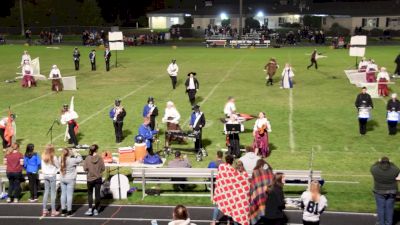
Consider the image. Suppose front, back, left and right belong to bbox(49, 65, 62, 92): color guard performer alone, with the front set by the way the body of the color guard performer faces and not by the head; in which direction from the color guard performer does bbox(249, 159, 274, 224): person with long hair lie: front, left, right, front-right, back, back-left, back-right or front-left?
front

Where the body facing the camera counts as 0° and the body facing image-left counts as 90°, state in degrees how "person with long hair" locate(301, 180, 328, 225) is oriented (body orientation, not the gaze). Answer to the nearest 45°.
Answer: approximately 180°

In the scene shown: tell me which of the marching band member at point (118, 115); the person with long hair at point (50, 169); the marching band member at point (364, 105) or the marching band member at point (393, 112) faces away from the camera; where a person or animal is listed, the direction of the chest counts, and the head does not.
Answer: the person with long hair

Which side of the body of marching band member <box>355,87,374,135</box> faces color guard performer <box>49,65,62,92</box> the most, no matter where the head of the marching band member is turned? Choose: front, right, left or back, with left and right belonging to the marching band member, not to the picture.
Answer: right

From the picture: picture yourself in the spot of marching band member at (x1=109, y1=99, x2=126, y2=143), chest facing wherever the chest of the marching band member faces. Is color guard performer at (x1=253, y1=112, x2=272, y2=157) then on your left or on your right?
on your left

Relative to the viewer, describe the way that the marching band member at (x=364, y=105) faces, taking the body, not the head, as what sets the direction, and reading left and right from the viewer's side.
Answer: facing the viewer

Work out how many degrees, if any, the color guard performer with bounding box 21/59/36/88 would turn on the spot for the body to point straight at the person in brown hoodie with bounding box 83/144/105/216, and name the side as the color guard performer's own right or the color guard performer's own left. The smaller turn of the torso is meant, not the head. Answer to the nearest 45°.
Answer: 0° — they already face them

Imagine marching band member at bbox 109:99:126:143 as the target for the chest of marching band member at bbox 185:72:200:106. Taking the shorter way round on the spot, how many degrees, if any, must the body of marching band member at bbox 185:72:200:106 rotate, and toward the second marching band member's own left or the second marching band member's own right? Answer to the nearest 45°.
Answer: approximately 45° to the second marching band member's own right

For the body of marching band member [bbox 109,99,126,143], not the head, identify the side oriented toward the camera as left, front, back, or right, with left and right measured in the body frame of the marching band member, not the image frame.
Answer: front

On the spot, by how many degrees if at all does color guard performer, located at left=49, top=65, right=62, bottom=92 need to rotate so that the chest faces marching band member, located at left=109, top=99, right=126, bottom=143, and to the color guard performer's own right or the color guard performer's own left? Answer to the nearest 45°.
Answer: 0° — they already face them

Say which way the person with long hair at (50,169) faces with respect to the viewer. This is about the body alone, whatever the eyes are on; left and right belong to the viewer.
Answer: facing away from the viewer

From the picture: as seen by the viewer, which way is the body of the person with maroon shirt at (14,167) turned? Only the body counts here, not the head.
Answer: away from the camera

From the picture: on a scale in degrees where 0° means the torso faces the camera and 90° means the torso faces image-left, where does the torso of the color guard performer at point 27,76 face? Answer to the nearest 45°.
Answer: approximately 0°

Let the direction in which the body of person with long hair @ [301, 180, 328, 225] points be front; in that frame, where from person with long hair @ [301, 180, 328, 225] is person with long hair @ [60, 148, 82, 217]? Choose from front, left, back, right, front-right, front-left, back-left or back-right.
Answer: left
